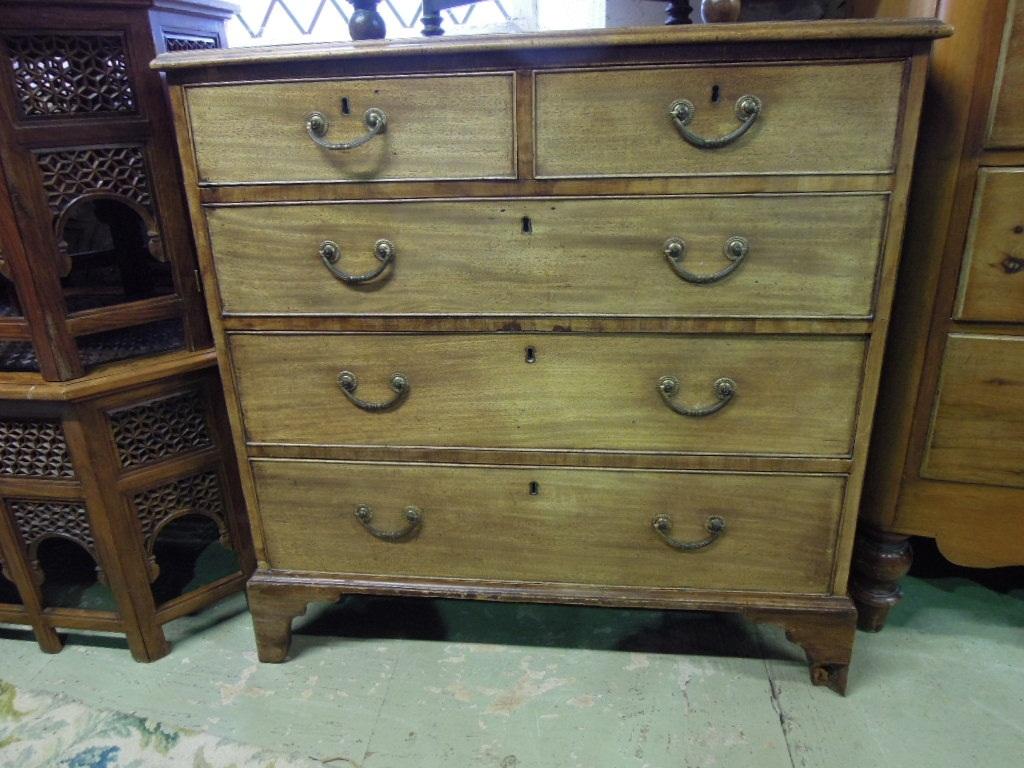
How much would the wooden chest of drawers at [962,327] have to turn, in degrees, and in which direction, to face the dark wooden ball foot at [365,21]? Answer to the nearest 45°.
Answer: approximately 45° to its right

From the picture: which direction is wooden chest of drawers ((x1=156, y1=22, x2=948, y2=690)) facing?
toward the camera

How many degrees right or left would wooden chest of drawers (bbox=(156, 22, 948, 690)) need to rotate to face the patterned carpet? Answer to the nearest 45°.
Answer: approximately 90° to its right

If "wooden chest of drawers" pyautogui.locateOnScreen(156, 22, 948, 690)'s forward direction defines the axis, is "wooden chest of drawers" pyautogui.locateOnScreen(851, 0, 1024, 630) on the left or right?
on its left

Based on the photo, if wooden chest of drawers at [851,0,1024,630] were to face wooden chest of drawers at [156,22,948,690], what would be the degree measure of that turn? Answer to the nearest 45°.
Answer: approximately 45° to its right

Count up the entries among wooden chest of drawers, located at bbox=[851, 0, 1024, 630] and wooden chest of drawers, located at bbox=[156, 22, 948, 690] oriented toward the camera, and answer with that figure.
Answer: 2
